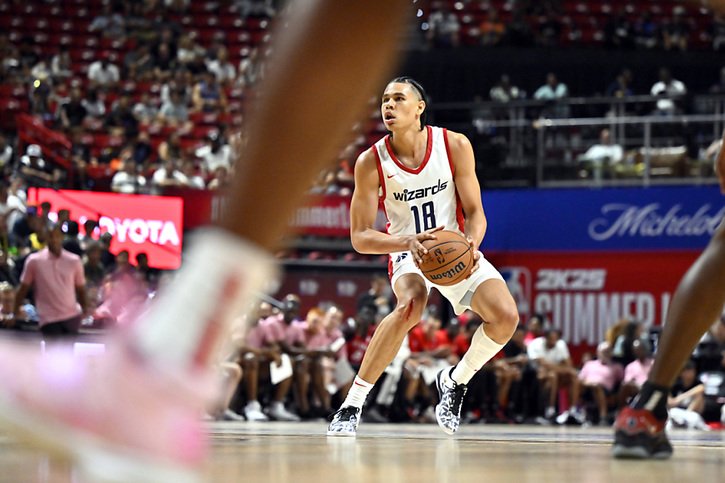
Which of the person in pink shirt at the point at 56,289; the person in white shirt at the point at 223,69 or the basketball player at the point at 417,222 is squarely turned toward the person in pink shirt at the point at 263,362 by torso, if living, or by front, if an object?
the person in white shirt

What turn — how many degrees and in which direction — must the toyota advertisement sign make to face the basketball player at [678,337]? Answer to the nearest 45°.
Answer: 0° — it already faces them

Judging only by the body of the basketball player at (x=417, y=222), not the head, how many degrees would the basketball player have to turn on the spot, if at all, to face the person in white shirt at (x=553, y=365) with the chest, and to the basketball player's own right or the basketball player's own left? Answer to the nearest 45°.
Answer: approximately 180°

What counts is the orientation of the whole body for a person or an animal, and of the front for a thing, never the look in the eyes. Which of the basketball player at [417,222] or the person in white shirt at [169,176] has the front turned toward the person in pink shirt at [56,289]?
the person in white shirt

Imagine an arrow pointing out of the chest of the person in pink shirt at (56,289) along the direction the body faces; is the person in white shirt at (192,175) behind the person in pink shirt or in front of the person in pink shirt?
behind

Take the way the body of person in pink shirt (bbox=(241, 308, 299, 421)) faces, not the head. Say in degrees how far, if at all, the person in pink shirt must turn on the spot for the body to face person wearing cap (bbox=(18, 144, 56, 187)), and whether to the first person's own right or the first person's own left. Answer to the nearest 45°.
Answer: approximately 180°

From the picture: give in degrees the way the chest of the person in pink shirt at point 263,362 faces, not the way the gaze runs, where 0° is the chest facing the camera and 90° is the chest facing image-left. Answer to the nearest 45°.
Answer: approximately 315°
